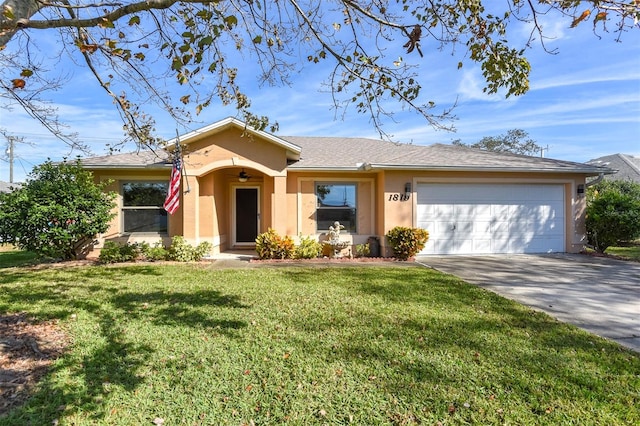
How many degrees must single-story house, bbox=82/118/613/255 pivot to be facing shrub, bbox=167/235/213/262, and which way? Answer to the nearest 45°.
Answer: approximately 90° to its right

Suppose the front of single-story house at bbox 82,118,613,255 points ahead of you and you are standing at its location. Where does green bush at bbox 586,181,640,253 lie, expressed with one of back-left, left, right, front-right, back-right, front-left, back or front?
left

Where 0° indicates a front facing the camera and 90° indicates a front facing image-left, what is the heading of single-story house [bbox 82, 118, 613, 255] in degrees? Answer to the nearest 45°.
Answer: approximately 0°

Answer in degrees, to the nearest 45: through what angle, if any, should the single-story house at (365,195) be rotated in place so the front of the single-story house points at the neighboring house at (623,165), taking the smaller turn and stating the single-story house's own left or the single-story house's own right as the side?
approximately 135° to the single-story house's own left

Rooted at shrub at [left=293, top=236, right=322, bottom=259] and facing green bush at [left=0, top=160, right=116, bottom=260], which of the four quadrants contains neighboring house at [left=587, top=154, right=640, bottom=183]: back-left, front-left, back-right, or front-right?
back-right

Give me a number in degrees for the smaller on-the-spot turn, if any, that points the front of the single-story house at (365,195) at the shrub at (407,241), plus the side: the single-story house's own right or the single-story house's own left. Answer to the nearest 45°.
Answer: approximately 45° to the single-story house's own left
